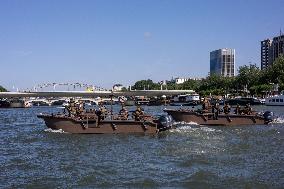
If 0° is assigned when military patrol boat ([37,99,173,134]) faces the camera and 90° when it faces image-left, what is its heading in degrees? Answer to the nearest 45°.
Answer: approximately 90°
